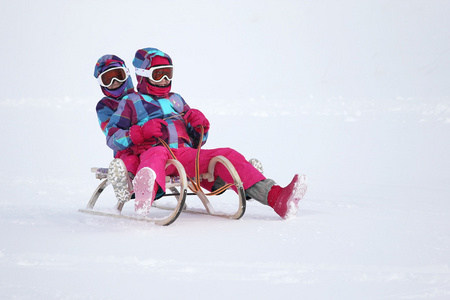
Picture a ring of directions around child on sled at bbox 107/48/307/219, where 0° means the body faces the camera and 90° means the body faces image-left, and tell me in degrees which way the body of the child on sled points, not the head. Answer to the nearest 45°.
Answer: approximately 315°

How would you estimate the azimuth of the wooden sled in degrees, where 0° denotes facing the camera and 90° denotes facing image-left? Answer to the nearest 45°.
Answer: approximately 315°
